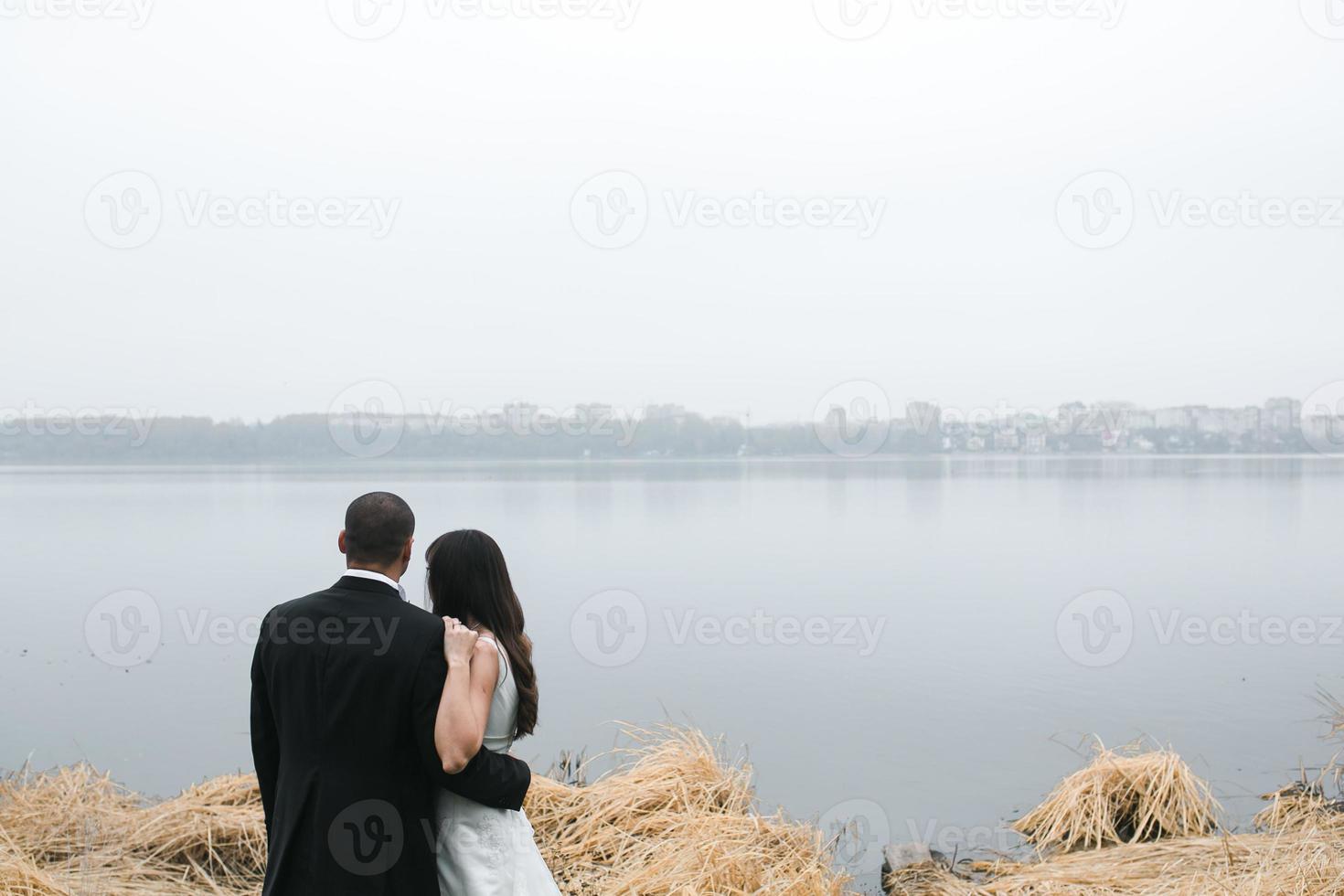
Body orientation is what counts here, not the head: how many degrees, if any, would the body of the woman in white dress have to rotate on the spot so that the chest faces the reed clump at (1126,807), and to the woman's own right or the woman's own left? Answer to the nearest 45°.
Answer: approximately 90° to the woman's own right

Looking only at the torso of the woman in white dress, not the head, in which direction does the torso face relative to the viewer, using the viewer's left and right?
facing away from the viewer and to the left of the viewer

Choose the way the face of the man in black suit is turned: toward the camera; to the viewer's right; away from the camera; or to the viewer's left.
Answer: away from the camera
